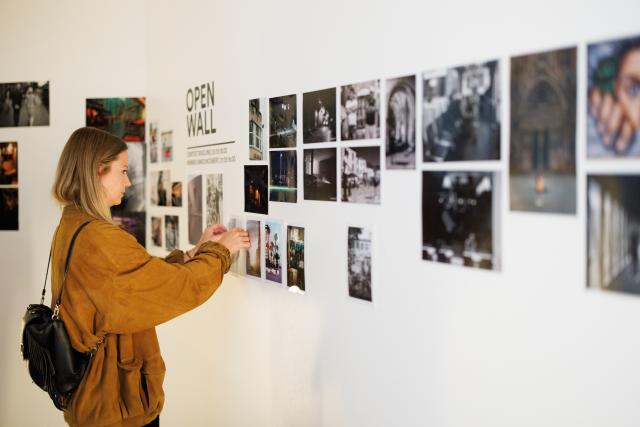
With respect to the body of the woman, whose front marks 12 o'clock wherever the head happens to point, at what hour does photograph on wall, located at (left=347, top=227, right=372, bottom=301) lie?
The photograph on wall is roughly at 1 o'clock from the woman.

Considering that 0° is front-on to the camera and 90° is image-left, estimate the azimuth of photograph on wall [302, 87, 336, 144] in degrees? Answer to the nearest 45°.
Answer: approximately 45°

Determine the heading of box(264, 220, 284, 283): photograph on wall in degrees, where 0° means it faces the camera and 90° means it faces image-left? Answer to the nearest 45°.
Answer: approximately 45°

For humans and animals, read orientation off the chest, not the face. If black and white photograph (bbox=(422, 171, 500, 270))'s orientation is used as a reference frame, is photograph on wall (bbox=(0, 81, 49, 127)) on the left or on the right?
on its right

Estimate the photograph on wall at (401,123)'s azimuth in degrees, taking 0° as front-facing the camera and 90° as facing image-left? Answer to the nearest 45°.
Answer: approximately 45°

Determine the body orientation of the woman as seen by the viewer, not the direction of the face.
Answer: to the viewer's right

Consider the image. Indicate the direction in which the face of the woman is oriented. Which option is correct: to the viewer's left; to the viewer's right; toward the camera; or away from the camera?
to the viewer's right

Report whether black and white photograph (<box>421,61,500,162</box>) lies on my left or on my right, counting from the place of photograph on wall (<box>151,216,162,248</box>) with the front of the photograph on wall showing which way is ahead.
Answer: on my left

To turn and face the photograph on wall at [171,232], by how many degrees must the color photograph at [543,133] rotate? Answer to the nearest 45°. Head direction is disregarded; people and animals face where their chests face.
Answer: approximately 90° to its right
